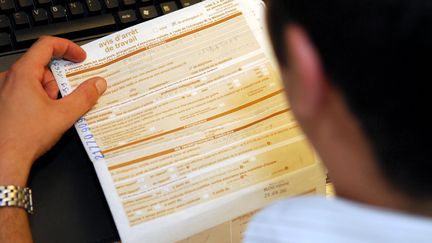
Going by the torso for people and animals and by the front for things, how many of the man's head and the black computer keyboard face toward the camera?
1

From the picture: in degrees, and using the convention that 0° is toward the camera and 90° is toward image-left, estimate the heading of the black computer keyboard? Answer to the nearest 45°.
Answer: approximately 0°

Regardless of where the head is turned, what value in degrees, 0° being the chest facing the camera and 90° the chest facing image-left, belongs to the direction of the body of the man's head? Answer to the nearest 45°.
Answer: approximately 135°

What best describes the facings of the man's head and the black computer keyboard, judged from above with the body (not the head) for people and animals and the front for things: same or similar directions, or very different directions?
very different directions

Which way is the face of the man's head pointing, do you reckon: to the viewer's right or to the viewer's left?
to the viewer's left
